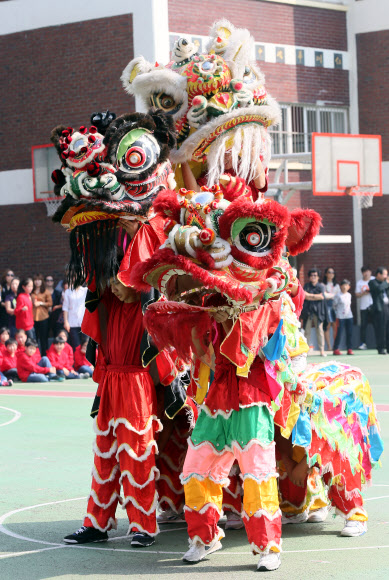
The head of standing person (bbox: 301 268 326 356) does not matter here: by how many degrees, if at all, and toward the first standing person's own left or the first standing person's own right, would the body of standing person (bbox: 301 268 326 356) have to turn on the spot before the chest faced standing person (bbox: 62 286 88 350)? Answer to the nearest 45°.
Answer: approximately 45° to the first standing person's own right

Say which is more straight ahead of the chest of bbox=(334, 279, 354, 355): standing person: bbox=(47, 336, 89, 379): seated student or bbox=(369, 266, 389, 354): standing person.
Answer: the seated student

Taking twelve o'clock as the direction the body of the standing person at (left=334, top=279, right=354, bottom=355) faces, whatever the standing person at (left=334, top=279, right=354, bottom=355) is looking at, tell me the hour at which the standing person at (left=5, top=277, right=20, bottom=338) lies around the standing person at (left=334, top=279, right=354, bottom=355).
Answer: the standing person at (left=5, top=277, right=20, bottom=338) is roughly at 2 o'clock from the standing person at (left=334, top=279, right=354, bottom=355).

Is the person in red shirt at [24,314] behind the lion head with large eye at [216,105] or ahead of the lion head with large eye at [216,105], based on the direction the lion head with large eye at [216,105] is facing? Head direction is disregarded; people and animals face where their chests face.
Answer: behind

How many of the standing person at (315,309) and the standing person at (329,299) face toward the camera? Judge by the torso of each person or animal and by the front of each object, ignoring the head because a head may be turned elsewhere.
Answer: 2

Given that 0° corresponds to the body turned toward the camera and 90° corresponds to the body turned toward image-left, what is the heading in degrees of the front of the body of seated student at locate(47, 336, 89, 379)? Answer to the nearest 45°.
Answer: approximately 315°

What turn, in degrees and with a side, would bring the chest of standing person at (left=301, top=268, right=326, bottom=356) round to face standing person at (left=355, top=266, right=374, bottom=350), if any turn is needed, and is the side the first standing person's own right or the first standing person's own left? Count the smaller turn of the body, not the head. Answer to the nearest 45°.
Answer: approximately 135° to the first standing person's own left

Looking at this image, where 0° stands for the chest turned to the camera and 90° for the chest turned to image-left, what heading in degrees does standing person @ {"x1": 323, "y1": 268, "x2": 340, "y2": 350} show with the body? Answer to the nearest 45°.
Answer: approximately 0°

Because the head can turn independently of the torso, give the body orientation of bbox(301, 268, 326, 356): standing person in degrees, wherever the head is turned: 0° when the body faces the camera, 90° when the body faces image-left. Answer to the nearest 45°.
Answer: approximately 0°

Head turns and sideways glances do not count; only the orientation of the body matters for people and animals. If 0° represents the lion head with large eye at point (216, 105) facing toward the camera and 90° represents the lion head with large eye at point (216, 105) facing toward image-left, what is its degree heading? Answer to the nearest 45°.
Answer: approximately 315°
